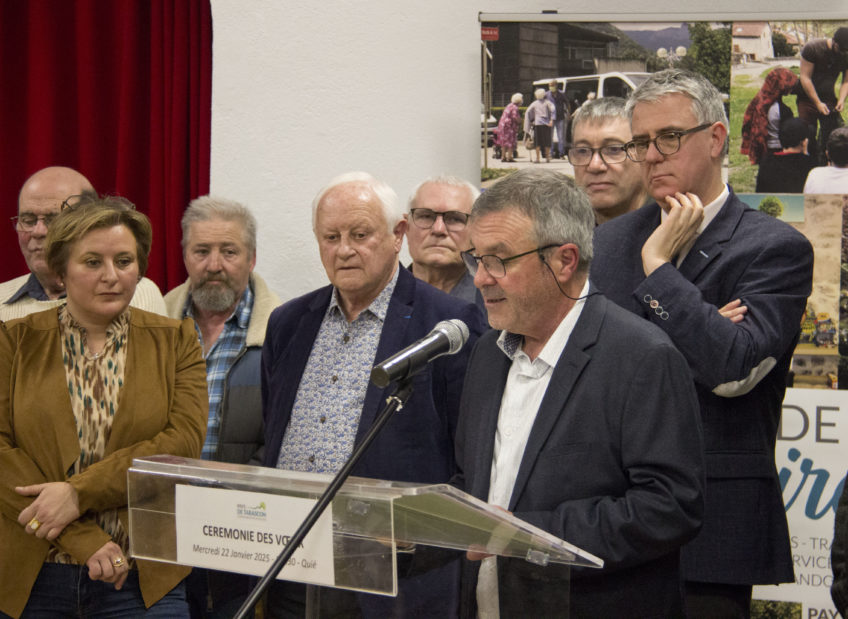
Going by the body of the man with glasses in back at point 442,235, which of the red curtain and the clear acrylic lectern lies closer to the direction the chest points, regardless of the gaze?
the clear acrylic lectern

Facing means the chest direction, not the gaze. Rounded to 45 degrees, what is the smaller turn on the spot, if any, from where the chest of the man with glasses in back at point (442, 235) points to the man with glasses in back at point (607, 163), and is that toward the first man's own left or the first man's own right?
approximately 45° to the first man's own left

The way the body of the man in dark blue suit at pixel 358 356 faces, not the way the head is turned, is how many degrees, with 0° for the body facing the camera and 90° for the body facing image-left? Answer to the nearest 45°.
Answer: approximately 45°

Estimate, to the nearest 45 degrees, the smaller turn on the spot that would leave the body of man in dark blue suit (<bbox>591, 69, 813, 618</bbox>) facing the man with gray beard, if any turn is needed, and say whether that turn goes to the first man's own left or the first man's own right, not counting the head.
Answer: approximately 90° to the first man's own right

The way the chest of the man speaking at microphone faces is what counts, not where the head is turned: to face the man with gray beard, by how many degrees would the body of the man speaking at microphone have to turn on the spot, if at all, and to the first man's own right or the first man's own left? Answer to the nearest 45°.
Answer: approximately 90° to the first man's own right

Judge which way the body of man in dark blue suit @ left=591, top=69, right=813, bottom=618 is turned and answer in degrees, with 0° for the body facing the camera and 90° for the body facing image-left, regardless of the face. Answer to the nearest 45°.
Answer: approximately 45°

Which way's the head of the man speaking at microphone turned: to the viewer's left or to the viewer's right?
to the viewer's left

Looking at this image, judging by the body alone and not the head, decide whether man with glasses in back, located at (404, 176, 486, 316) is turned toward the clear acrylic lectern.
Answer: yes

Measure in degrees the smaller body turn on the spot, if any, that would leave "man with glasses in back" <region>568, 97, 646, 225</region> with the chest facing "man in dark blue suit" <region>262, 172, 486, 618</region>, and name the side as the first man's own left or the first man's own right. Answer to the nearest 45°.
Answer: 0° — they already face them
